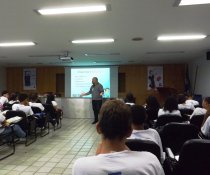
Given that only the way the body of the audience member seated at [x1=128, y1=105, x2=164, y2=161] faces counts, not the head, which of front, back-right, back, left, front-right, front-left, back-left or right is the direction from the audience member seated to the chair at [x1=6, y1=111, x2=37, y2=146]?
front-left

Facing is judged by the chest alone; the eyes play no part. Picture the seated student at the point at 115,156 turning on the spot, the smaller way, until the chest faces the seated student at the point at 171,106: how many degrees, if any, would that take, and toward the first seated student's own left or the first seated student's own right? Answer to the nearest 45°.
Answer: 0° — they already face them

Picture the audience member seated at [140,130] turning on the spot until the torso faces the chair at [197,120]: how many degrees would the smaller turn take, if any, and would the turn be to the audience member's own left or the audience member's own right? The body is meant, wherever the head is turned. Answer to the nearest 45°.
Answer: approximately 45° to the audience member's own right

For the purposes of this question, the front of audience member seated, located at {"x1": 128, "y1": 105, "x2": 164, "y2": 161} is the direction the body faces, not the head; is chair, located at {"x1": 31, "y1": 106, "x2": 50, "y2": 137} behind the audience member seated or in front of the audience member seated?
in front

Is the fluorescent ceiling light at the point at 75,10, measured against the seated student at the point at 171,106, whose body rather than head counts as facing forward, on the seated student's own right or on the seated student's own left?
on the seated student's own left

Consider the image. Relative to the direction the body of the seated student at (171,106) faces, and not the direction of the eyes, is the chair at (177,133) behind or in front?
behind

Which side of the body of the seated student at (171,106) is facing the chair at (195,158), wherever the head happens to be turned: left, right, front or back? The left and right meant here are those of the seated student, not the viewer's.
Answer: back

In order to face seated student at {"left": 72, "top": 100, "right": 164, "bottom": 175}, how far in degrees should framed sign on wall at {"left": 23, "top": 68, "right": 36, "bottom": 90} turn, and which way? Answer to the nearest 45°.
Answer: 0° — it already faces them

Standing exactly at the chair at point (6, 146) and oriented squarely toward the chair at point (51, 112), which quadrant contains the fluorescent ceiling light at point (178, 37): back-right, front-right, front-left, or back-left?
front-right

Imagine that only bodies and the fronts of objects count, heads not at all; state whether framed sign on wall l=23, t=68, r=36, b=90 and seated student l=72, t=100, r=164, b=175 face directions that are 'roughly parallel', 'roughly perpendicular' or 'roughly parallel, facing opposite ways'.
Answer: roughly parallel, facing opposite ways

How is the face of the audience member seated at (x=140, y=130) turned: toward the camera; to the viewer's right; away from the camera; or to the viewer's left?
away from the camera

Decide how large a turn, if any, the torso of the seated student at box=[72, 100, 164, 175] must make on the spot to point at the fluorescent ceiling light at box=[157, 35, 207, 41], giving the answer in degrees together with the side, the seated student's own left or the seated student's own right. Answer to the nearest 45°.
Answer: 0° — they already face it

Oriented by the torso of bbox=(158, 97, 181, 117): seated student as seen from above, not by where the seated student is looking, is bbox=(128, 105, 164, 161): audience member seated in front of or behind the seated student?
behind

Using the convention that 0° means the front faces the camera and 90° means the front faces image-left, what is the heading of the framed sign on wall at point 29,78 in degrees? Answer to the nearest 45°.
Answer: approximately 0°

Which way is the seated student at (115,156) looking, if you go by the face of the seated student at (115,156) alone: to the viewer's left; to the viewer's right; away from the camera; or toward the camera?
away from the camera

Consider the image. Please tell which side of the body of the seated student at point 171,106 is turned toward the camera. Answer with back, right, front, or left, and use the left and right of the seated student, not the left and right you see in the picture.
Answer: back

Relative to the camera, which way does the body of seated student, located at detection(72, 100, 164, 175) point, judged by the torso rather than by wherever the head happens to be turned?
away from the camera

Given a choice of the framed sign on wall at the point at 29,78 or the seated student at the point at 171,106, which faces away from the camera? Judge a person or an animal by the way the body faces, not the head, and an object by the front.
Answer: the seated student
